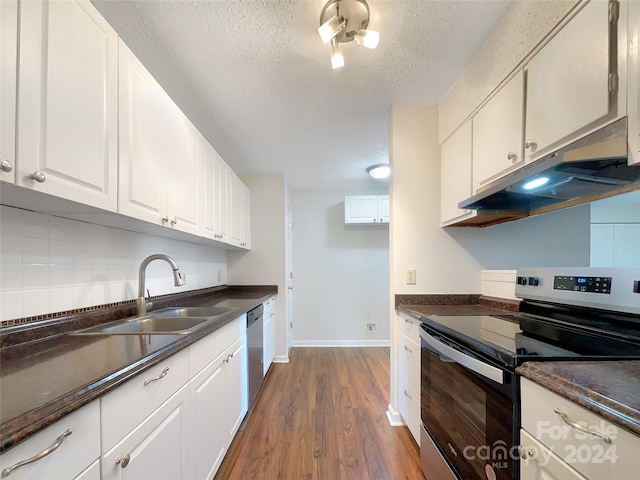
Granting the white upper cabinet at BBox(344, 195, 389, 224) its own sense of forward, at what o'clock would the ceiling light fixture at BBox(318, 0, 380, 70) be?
The ceiling light fixture is roughly at 12 o'clock from the white upper cabinet.

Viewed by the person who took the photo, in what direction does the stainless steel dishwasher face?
facing to the right of the viewer

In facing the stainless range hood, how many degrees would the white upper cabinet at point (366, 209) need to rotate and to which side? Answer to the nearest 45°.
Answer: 0° — it already faces it

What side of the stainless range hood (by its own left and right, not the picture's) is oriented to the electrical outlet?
right
